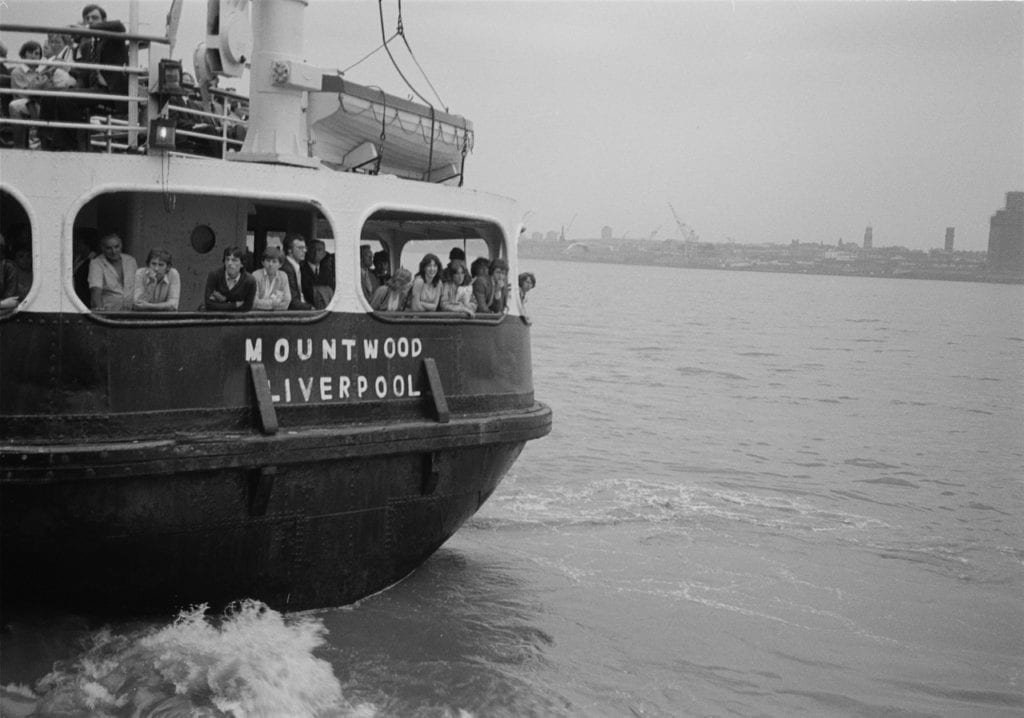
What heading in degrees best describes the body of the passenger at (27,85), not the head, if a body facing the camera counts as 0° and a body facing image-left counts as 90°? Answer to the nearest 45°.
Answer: approximately 0°

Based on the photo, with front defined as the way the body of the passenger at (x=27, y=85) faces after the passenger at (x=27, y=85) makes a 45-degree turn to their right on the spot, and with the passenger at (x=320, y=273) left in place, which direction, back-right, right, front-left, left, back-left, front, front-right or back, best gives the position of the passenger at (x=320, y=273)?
left

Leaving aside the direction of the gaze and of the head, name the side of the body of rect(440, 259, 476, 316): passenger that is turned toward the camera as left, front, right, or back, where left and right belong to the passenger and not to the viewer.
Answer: front

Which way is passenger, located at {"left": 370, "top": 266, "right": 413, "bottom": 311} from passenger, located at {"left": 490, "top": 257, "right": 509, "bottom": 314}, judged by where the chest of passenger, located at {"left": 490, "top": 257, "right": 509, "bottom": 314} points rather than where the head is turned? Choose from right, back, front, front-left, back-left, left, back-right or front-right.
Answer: front-right

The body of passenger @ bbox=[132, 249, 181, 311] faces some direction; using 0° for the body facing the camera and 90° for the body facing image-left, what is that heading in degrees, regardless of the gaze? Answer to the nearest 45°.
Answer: approximately 0°

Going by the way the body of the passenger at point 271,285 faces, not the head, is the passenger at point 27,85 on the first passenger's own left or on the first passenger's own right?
on the first passenger's own right

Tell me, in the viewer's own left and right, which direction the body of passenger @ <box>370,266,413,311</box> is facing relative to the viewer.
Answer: facing the viewer
